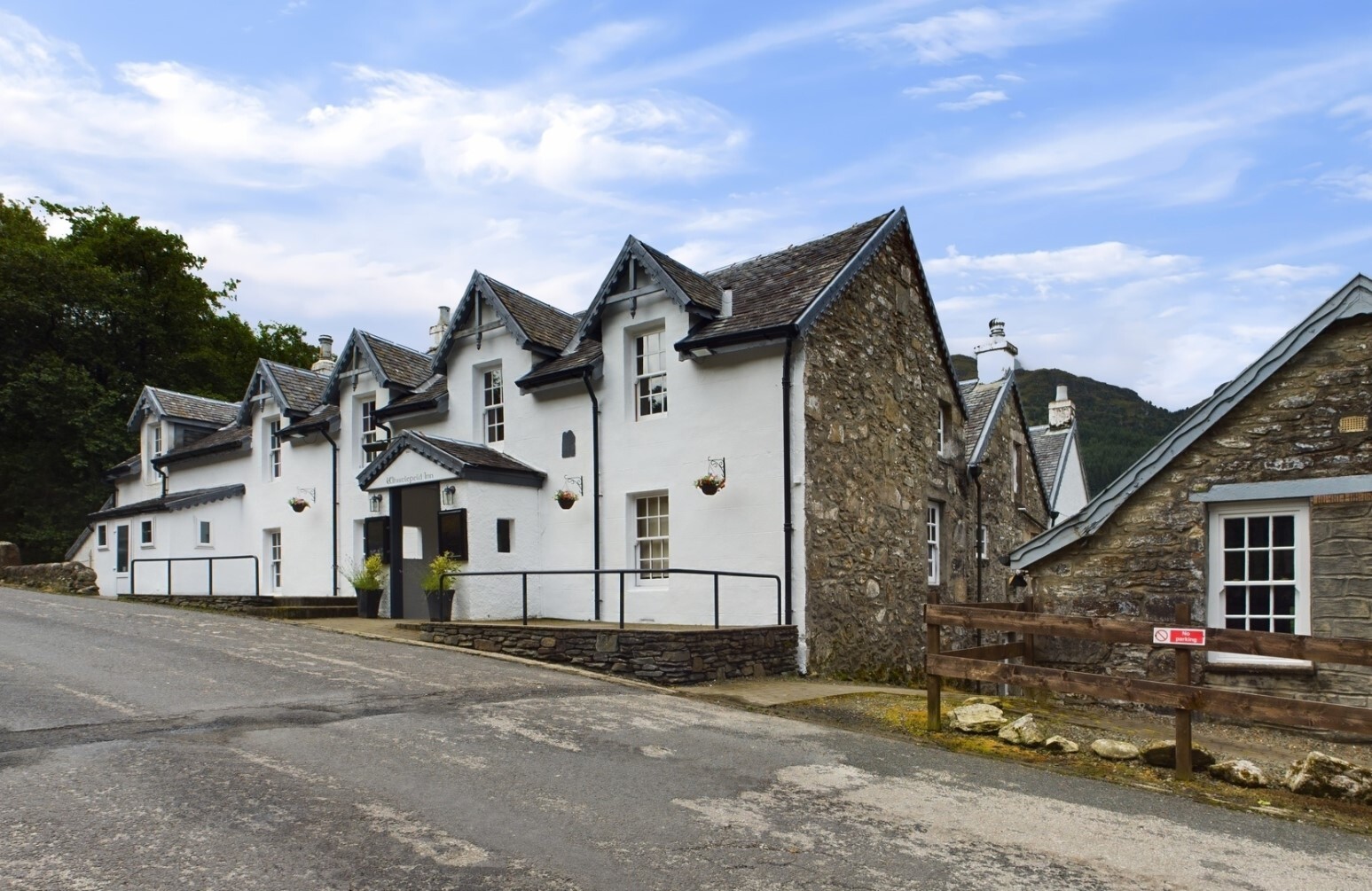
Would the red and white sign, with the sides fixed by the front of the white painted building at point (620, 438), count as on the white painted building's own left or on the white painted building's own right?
on the white painted building's own left

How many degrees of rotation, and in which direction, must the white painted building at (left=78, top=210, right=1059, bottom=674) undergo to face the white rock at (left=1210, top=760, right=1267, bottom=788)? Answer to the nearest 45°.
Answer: approximately 45° to its left

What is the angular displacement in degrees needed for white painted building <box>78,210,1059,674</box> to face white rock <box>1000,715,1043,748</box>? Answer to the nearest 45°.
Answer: approximately 45° to its left
